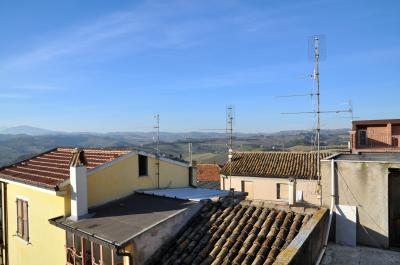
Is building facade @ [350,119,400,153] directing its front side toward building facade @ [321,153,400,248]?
yes

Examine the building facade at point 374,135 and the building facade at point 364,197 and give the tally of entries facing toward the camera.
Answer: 2

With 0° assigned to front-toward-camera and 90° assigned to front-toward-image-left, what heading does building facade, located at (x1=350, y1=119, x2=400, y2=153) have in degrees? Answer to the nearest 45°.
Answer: approximately 0°

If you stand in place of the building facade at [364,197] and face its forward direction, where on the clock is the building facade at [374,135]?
the building facade at [374,135] is roughly at 6 o'clock from the building facade at [364,197].

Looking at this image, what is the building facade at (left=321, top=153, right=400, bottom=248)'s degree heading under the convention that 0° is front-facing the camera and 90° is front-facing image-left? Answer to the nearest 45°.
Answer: approximately 0°
